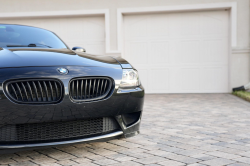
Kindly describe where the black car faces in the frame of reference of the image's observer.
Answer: facing the viewer and to the right of the viewer

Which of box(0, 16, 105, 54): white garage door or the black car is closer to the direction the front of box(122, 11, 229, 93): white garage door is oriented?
the black car

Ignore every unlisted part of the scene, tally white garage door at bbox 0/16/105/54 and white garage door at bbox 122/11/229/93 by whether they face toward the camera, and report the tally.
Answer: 2

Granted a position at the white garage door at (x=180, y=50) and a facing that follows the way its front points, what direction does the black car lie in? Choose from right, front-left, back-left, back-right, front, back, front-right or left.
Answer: front

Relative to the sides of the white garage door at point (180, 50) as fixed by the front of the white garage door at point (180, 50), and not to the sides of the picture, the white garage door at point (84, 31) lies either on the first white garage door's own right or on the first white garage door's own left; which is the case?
on the first white garage door's own right

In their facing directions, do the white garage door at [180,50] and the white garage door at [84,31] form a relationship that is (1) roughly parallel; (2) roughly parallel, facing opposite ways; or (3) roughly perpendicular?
roughly parallel

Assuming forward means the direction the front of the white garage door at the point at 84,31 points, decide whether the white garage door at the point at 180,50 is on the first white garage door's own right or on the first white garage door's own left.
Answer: on the first white garage door's own left

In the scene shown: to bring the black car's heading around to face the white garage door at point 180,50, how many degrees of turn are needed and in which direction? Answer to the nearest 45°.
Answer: approximately 90° to its left

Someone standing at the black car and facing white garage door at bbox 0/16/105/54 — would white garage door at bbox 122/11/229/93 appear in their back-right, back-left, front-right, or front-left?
front-right

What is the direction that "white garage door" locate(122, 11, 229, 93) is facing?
toward the camera

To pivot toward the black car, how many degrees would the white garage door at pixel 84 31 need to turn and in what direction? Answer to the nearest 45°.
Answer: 0° — it already faces it
